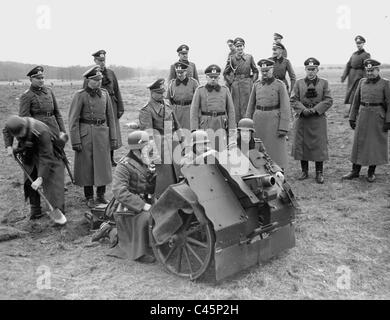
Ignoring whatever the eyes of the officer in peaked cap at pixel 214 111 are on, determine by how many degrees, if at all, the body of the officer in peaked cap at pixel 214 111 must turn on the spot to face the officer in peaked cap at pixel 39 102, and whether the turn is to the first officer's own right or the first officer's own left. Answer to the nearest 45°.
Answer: approximately 90° to the first officer's own right

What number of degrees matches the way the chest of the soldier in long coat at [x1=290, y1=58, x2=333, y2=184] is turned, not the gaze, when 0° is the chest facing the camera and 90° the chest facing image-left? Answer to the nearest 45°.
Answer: approximately 0°

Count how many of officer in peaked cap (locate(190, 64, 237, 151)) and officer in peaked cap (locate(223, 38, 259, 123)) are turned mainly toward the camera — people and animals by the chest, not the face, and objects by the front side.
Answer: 2

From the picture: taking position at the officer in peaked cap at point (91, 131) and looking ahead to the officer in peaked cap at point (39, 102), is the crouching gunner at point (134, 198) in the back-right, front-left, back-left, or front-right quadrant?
back-left

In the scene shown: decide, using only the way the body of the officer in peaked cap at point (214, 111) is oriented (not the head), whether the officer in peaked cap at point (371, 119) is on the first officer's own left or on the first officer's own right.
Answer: on the first officer's own left

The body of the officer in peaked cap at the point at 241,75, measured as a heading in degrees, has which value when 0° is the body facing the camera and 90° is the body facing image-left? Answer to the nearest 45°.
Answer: approximately 0°
